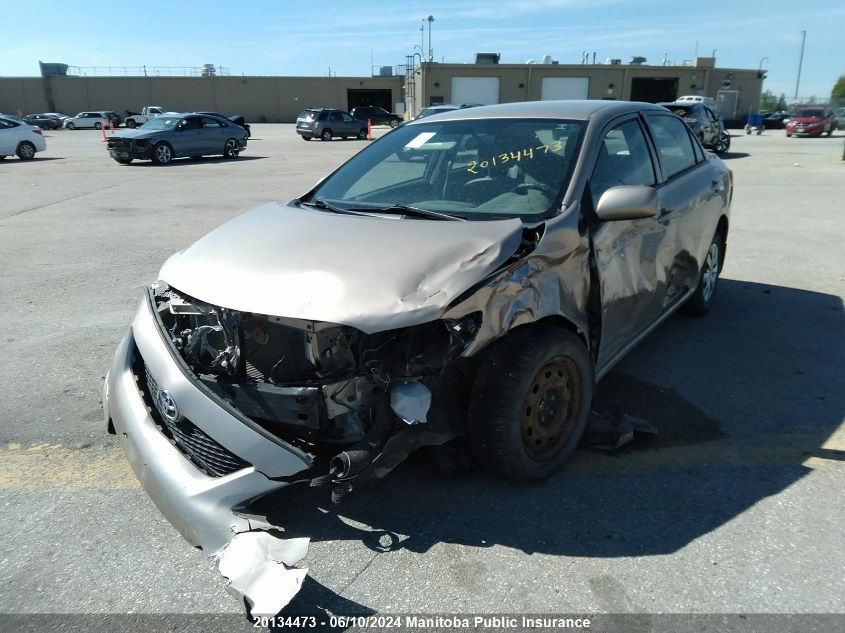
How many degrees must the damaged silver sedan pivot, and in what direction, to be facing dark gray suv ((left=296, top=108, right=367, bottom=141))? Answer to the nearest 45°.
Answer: approximately 135° to its right

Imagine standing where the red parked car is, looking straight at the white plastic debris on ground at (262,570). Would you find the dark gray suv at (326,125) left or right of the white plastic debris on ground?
right

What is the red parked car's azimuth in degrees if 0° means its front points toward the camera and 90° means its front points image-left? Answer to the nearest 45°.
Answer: approximately 45°

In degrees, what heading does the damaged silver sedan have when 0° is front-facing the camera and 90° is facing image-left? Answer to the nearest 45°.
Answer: approximately 45°

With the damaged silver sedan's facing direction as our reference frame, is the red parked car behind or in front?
behind

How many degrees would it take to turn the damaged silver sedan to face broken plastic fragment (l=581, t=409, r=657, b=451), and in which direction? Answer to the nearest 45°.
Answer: approximately 45° to its left
